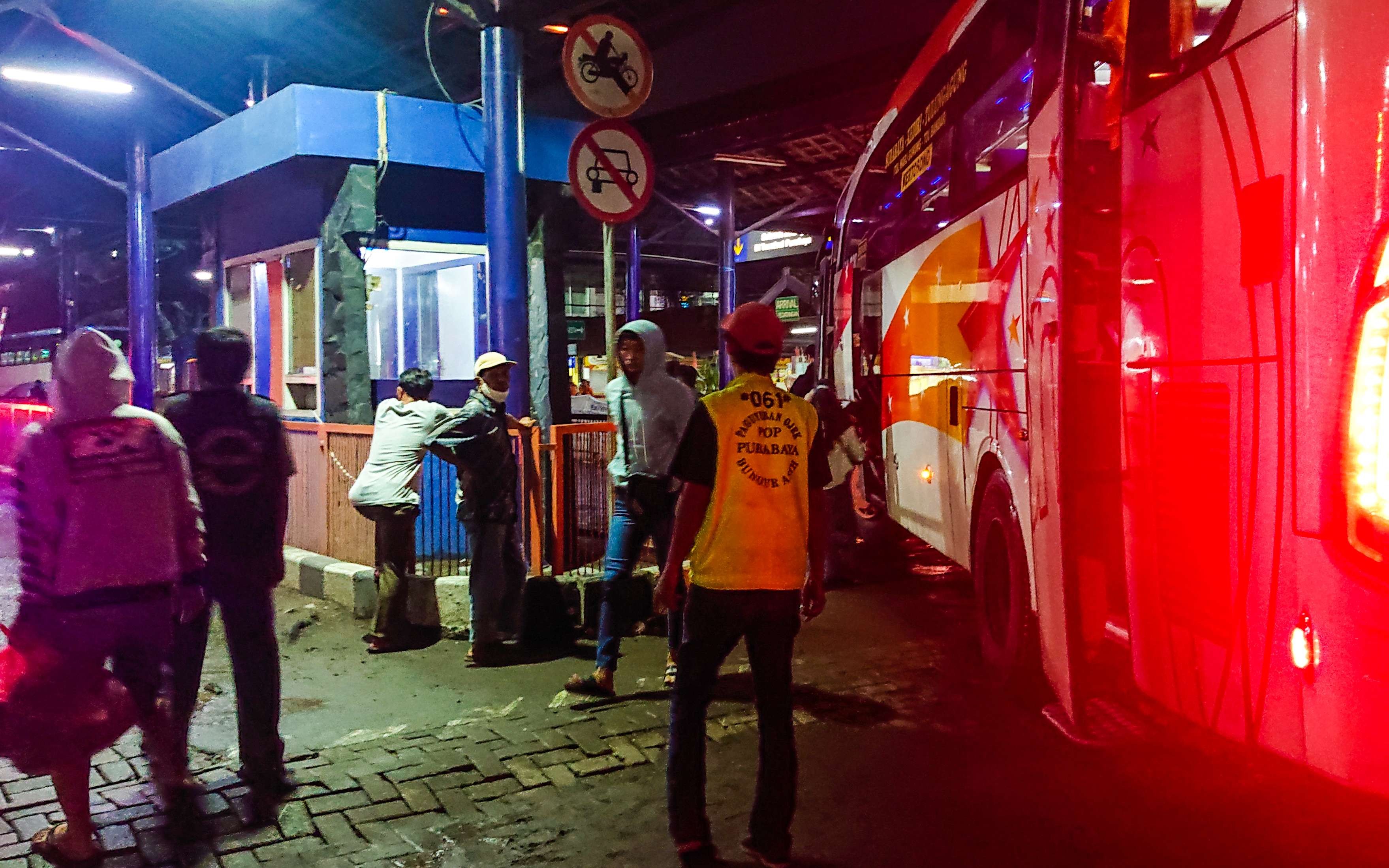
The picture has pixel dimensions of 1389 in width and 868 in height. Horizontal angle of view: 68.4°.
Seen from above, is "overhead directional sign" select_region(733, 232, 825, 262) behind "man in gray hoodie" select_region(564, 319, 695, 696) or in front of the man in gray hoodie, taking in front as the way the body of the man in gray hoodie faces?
behind

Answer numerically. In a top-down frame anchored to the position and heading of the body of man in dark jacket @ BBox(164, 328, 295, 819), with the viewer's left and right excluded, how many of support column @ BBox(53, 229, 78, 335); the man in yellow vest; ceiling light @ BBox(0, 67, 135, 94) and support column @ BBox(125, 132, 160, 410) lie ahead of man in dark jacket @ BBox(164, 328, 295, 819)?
3

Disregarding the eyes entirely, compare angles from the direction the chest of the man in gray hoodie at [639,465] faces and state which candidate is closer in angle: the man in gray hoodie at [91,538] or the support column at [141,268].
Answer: the man in gray hoodie

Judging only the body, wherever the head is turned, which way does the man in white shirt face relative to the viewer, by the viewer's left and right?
facing away from the viewer and to the right of the viewer

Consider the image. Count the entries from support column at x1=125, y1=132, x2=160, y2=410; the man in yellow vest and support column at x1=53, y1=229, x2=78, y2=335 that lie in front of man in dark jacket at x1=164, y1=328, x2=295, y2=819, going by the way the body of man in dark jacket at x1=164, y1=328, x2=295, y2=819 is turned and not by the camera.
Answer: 2

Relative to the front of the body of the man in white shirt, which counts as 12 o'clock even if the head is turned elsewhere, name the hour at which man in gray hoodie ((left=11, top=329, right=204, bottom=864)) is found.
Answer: The man in gray hoodie is roughly at 5 o'clock from the man in white shirt.

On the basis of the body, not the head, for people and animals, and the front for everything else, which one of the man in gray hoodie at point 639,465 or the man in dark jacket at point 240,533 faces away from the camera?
the man in dark jacket

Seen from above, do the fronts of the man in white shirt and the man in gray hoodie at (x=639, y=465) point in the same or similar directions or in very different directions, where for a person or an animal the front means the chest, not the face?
very different directions

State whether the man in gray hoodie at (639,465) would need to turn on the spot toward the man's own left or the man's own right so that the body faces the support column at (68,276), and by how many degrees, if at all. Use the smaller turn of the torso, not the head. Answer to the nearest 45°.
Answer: approximately 90° to the man's own right

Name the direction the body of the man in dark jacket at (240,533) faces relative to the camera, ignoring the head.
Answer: away from the camera
